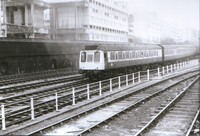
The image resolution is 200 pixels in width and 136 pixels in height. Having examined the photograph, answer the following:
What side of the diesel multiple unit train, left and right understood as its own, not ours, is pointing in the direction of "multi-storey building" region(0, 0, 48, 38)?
right

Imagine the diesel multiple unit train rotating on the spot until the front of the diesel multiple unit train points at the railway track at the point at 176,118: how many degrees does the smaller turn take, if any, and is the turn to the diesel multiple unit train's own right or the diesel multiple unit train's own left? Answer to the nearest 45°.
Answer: approximately 45° to the diesel multiple unit train's own left

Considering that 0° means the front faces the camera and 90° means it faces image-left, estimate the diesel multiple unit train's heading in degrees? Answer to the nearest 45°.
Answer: approximately 45°
